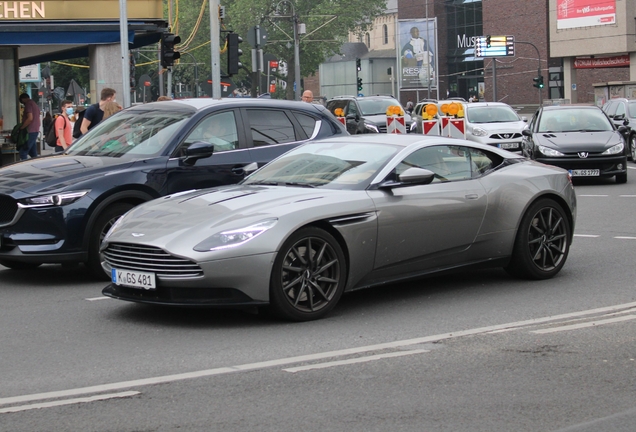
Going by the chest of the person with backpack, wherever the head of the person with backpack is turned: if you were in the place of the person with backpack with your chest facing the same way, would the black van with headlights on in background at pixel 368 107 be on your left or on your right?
on your left

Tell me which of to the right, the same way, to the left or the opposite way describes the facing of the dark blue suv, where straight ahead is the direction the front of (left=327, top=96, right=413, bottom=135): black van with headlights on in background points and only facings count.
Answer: to the right

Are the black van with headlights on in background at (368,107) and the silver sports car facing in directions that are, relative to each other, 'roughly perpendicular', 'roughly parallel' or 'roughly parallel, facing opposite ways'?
roughly perpendicular

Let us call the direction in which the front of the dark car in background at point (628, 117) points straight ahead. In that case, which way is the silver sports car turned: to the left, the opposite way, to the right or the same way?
to the right

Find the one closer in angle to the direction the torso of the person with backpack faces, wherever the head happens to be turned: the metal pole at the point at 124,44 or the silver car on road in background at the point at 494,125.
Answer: the metal pole

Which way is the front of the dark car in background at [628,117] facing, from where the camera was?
facing the viewer and to the right of the viewer

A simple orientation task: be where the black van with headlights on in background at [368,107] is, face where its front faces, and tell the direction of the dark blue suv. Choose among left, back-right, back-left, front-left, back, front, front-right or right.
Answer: front-right

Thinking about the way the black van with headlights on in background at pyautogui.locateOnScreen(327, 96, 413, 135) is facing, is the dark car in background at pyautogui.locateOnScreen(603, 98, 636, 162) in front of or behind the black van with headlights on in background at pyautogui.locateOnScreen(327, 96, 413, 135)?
in front

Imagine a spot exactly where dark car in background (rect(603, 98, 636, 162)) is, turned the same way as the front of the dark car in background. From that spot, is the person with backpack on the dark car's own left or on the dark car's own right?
on the dark car's own right

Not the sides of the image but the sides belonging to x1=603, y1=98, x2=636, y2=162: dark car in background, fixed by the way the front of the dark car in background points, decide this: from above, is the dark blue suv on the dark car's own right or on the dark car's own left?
on the dark car's own right

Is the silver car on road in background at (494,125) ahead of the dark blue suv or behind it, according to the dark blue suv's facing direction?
behind

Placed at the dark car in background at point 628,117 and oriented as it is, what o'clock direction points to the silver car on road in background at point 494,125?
the silver car on road in background at point 494,125 is roughly at 3 o'clock from the dark car in background at point 628,117.

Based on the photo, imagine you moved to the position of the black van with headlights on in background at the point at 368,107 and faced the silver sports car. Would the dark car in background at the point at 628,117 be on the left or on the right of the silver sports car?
left
